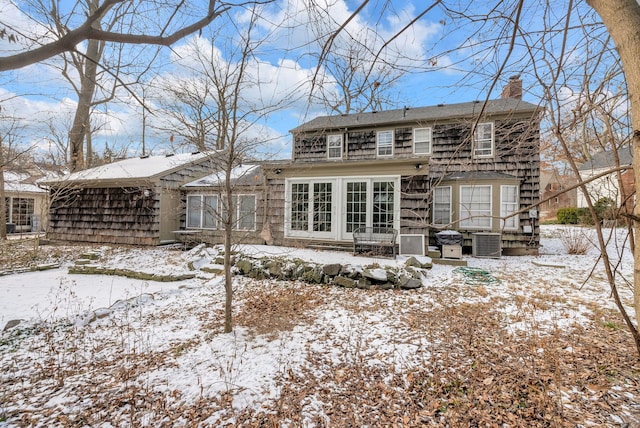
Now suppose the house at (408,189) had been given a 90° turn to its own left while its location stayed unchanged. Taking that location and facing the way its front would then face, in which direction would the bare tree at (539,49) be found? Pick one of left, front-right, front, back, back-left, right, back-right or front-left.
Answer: left

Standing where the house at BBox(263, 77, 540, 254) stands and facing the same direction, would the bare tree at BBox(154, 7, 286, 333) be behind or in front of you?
behind

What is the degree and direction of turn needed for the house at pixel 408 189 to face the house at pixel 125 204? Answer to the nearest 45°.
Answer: approximately 90° to its left

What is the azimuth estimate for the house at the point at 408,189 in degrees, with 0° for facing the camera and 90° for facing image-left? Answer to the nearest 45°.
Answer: approximately 180°

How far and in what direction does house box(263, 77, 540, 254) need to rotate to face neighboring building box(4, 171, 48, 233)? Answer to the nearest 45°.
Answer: approximately 90° to its left
